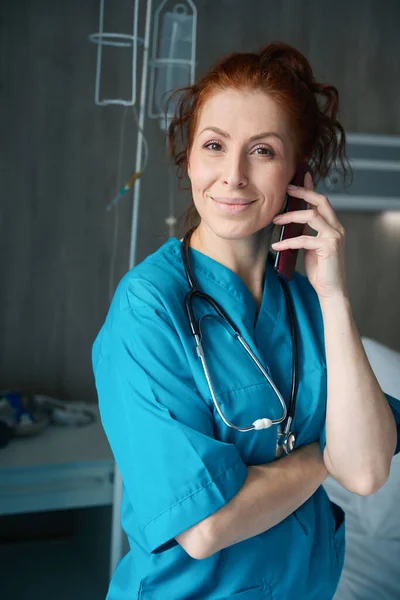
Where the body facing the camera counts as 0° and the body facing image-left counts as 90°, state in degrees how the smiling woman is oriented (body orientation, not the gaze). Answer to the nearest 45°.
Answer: approximately 315°

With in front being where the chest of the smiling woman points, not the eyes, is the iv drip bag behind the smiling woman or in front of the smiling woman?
behind

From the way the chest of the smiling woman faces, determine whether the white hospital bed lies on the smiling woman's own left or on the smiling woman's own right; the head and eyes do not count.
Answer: on the smiling woman's own left
